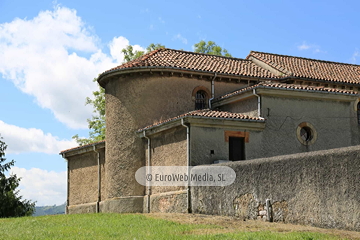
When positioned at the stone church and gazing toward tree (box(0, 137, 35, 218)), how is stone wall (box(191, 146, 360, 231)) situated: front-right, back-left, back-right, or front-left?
back-left

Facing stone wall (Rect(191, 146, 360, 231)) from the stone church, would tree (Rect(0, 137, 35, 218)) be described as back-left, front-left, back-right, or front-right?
back-right

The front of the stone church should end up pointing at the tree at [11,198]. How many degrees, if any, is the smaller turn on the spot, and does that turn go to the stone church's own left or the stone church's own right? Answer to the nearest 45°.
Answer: approximately 180°

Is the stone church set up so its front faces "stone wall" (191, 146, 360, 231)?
no

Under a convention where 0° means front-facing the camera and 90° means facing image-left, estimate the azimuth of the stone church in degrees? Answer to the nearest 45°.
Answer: approximately 225°
